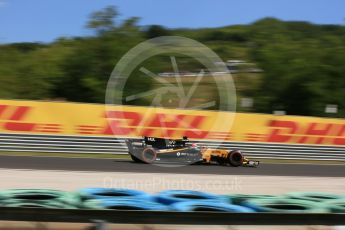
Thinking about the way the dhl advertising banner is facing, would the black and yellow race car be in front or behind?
in front

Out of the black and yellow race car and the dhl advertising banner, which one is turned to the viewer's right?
the black and yellow race car

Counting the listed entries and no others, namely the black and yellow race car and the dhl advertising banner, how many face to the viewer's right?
1

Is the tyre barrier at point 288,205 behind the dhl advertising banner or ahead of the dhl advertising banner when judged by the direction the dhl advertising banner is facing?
ahead

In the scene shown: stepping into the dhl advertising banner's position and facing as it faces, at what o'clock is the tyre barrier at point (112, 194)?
The tyre barrier is roughly at 12 o'clock from the dhl advertising banner.

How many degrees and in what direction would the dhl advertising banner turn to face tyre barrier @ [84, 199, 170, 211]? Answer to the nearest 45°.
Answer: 0° — it already faces it

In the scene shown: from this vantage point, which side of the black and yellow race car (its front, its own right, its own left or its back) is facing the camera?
right

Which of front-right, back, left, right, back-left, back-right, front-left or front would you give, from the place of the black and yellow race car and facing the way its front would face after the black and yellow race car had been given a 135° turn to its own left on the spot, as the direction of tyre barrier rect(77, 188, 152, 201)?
back-left

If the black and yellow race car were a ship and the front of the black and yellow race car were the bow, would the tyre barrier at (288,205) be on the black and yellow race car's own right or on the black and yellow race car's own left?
on the black and yellow race car's own right

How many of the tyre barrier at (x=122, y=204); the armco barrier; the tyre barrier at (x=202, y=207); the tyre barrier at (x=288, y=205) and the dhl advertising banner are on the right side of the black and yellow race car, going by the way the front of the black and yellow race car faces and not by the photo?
3

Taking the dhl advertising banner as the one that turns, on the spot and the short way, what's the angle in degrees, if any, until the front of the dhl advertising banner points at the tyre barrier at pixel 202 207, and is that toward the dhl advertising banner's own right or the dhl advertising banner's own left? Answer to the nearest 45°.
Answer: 0° — it already faces it

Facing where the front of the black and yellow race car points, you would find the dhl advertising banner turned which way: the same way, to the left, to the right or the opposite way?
to the right

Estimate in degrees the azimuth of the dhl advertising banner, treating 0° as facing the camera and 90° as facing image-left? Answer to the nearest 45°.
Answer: approximately 0°
